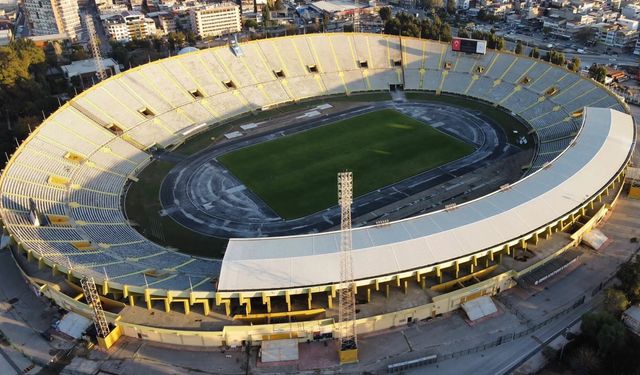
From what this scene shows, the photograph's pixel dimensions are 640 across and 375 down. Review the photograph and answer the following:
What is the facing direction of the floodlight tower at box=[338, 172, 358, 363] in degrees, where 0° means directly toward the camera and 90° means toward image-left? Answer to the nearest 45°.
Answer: approximately 180°
